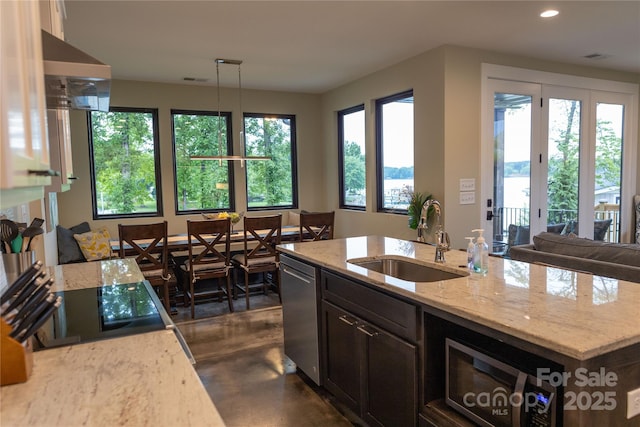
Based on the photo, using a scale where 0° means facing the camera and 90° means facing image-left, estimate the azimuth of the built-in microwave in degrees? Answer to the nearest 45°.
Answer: approximately 45°

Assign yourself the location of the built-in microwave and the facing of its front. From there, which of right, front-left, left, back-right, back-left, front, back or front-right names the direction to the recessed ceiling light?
back-right

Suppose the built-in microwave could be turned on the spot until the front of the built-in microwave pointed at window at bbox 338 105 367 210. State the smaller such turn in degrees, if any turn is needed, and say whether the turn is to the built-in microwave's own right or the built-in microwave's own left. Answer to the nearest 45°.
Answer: approximately 90° to the built-in microwave's own right

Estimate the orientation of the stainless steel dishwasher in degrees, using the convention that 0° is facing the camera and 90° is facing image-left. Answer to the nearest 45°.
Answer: approximately 45°

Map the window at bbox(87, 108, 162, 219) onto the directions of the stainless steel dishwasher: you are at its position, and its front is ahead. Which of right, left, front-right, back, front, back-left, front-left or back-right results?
right

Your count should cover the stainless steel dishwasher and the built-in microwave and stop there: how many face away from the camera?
0

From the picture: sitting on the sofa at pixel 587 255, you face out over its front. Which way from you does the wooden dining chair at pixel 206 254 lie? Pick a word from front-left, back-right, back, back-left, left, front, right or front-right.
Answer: back-left

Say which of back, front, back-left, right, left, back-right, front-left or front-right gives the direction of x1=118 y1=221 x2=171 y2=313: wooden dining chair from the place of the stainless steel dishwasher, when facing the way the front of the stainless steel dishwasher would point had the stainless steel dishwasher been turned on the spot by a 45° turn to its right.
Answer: front-right

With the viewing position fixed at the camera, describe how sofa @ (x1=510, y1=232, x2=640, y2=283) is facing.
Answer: facing away from the viewer and to the right of the viewer

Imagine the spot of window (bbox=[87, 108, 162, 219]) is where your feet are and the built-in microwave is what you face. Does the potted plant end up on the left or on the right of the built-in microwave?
left

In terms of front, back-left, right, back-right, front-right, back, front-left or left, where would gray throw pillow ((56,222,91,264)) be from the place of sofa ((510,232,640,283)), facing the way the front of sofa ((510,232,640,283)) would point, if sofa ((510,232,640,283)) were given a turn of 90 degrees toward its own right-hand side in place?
back-right

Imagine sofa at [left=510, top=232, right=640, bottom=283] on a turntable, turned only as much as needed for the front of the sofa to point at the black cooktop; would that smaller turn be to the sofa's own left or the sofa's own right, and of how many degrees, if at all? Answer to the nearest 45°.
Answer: approximately 180°

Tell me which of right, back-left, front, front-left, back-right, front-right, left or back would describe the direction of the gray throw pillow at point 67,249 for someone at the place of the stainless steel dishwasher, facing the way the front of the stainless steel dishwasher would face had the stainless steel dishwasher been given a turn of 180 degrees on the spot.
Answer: left

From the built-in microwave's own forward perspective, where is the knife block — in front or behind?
in front

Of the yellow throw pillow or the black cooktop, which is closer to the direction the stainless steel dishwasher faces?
the black cooktop
